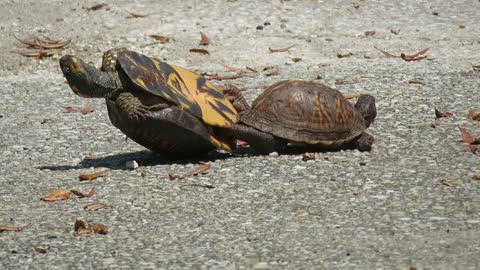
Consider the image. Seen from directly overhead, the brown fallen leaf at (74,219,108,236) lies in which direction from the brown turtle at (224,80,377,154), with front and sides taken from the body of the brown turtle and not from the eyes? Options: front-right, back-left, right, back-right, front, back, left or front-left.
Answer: back-right

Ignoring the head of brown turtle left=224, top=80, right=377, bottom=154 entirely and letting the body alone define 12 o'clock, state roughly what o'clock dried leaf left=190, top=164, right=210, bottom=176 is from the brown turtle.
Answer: The dried leaf is roughly at 5 o'clock from the brown turtle.

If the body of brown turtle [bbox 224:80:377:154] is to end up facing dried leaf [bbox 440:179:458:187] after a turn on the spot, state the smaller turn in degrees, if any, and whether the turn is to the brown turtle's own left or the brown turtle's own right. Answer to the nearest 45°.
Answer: approximately 45° to the brown turtle's own right

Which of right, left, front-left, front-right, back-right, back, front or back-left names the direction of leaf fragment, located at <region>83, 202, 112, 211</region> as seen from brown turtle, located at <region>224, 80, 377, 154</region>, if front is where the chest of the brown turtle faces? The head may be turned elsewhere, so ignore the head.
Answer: back-right

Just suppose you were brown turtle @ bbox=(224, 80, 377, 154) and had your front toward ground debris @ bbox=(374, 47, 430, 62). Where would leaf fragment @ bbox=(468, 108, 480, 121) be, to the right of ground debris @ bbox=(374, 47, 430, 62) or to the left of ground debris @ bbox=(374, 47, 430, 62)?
right

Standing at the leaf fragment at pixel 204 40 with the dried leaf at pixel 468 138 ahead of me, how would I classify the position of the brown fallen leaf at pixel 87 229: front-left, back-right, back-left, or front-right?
front-right

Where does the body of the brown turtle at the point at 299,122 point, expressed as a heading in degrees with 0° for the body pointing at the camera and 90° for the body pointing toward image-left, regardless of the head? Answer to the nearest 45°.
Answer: approximately 270°

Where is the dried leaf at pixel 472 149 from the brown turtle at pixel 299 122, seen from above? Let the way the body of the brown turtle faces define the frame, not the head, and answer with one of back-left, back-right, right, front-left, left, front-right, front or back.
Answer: front

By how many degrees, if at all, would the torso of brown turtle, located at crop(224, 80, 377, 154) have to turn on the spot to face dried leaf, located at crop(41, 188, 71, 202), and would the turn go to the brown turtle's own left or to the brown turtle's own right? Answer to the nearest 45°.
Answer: approximately 135° to the brown turtle's own right

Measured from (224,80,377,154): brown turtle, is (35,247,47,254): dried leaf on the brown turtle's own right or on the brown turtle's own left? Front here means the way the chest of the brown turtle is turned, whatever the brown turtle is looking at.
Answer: on the brown turtle's own right

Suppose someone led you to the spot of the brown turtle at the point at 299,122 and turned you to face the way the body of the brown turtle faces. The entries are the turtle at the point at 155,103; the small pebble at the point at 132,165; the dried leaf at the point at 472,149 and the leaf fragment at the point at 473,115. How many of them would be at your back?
2

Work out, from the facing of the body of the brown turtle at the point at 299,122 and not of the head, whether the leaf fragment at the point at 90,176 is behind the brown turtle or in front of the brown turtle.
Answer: behind

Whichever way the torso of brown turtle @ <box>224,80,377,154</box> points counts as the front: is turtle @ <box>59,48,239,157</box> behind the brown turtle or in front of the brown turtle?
behind

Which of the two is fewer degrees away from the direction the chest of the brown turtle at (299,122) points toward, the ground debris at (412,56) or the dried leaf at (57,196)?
the ground debris
